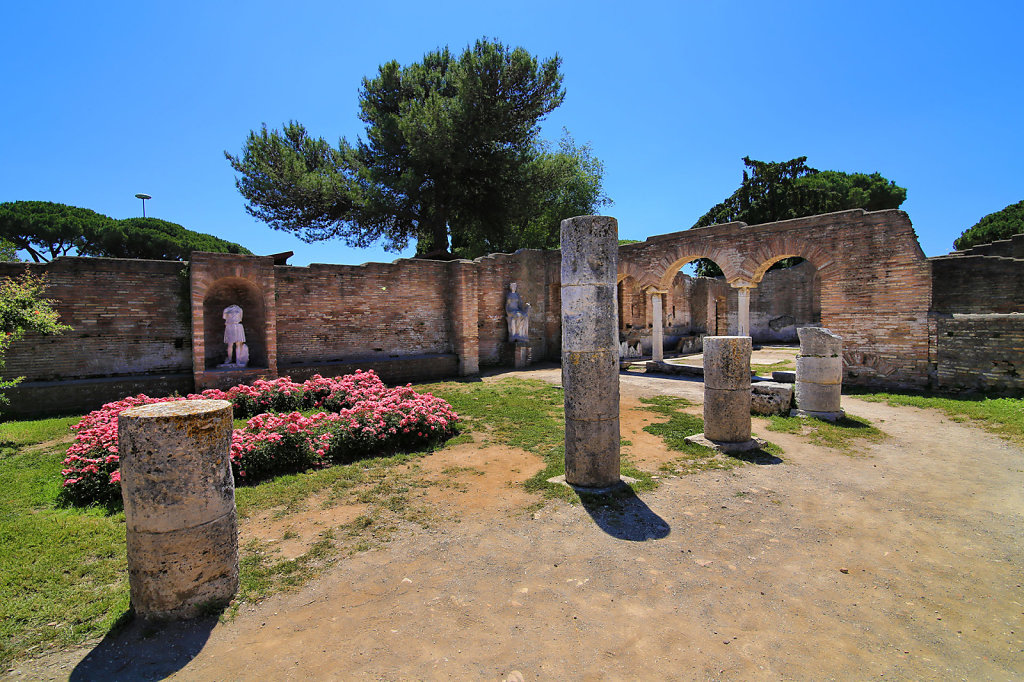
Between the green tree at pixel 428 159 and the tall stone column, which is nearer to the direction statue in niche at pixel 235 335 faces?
the tall stone column

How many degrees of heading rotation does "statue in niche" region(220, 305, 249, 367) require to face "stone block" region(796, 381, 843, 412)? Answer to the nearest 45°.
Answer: approximately 45° to its left

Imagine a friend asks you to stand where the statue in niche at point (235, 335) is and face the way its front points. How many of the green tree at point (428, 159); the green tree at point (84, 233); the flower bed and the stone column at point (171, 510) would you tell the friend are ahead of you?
2

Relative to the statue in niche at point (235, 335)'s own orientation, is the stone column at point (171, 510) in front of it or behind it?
in front

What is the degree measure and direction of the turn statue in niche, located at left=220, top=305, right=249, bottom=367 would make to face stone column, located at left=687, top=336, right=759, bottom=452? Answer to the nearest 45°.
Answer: approximately 45° to its left

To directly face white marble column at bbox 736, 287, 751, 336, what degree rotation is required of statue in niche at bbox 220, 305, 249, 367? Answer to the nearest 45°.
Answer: approximately 90° to its left

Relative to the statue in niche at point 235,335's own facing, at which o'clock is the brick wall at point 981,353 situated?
The brick wall is roughly at 10 o'clock from the statue in niche.

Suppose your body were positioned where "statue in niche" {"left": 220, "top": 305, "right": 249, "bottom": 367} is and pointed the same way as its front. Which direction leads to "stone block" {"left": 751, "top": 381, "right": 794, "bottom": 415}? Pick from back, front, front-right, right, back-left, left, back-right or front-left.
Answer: front-left

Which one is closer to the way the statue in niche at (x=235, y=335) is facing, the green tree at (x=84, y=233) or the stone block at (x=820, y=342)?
the stone block

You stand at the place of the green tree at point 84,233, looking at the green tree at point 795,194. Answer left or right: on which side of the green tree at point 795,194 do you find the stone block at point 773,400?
right

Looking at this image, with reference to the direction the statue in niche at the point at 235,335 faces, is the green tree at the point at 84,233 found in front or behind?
behind

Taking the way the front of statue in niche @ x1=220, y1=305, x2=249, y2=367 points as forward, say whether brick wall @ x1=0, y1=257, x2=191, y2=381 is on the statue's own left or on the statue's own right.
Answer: on the statue's own right

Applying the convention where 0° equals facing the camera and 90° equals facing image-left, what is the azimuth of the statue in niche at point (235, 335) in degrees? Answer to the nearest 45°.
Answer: approximately 0°

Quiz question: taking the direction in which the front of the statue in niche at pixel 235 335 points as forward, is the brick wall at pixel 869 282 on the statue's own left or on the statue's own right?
on the statue's own left

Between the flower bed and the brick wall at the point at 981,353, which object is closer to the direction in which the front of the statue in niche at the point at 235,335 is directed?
the flower bed
